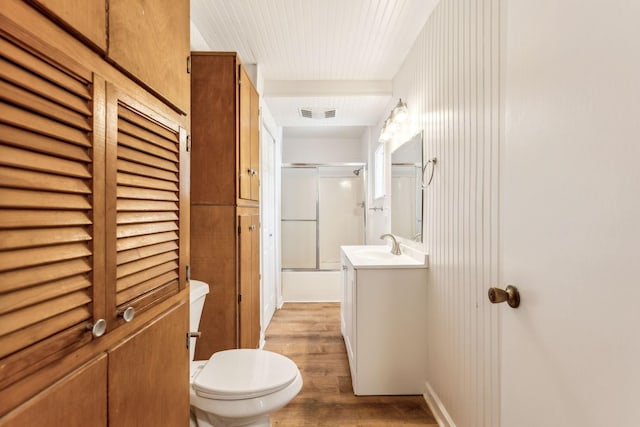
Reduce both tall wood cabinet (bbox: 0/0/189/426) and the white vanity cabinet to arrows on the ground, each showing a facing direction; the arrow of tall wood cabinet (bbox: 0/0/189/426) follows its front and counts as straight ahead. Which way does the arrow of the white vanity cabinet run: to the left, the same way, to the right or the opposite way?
the opposite way

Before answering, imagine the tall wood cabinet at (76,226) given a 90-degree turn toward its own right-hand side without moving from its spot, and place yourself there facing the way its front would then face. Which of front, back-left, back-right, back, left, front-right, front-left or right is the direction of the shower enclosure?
back

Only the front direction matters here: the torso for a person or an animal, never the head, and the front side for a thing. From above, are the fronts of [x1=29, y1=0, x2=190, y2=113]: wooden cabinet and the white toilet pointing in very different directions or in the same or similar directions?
same or similar directions

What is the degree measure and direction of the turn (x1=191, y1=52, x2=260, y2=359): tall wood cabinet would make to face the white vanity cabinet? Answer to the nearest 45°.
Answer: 0° — it already faces it

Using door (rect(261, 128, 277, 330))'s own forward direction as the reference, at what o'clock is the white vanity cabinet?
The white vanity cabinet is roughly at 2 o'clock from the door.

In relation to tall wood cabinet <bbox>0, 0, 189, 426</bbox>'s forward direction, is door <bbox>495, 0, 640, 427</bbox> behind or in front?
in front

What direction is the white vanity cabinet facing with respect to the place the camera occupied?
facing to the left of the viewer

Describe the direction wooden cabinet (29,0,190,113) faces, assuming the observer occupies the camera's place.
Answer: facing the viewer and to the right of the viewer

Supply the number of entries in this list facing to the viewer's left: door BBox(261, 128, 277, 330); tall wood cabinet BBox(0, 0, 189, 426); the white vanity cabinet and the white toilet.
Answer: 1

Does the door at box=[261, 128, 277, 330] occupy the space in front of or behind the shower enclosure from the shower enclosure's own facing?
in front

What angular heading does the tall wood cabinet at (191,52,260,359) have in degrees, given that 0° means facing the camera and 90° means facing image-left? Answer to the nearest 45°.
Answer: approximately 270°

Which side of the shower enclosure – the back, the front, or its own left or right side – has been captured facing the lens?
front

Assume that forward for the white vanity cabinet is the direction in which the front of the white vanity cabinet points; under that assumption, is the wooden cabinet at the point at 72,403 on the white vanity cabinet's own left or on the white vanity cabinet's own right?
on the white vanity cabinet's own left
